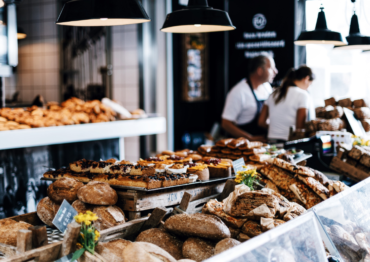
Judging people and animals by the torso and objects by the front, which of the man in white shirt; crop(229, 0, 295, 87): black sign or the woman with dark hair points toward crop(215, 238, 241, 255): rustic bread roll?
the black sign

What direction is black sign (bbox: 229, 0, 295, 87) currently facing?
toward the camera

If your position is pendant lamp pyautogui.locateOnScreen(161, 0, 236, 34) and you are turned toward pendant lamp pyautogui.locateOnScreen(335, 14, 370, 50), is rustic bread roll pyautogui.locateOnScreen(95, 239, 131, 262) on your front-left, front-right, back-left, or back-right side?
back-right

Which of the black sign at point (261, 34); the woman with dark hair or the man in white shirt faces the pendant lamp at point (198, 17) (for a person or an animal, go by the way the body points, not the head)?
the black sign

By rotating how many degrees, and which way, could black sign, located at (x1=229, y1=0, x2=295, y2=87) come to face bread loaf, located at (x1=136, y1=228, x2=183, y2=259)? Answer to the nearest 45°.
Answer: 0° — it already faces it

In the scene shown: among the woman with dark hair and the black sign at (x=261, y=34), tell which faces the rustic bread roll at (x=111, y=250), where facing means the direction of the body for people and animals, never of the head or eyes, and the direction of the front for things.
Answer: the black sign

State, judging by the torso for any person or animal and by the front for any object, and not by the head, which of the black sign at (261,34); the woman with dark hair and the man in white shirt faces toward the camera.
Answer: the black sign

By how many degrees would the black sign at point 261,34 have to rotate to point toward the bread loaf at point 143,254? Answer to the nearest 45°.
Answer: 0° — it already faces it

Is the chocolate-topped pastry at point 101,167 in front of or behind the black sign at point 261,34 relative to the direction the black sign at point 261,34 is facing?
in front

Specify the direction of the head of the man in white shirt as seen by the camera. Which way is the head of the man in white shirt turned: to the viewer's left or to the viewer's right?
to the viewer's right

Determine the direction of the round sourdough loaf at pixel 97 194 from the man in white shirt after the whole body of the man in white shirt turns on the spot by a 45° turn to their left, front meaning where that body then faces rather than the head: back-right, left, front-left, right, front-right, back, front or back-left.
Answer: back-right

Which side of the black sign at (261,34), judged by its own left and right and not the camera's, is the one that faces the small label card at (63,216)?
front

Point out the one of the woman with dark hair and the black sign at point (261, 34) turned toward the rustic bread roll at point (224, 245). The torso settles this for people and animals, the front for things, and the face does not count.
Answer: the black sign
